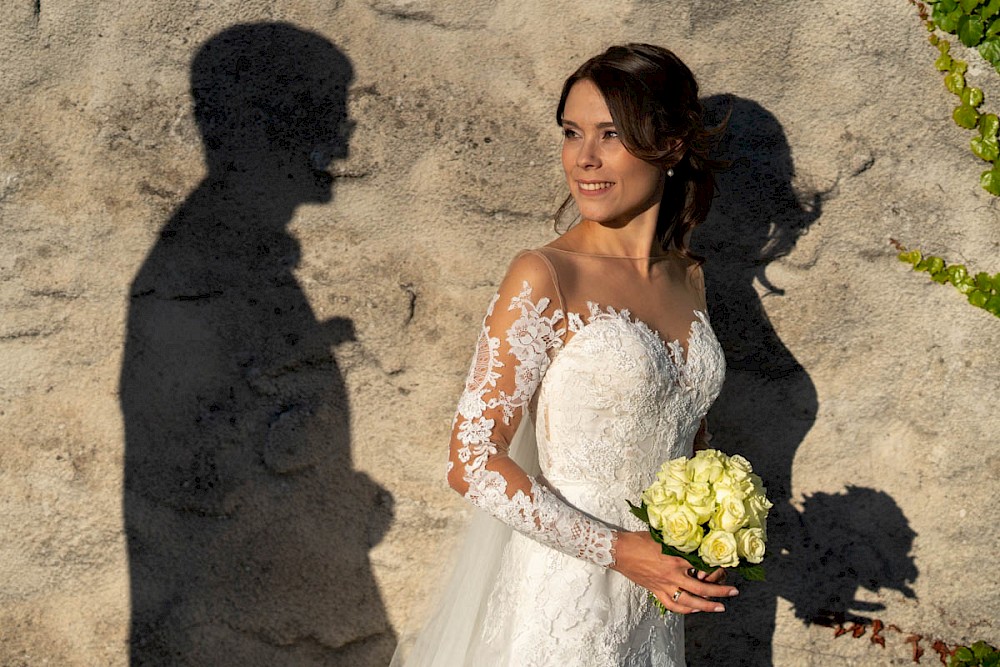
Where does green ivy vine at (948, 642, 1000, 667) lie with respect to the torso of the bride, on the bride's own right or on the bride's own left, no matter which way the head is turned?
on the bride's own left

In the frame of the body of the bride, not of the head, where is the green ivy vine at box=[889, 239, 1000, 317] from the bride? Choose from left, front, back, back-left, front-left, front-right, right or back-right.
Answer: left
